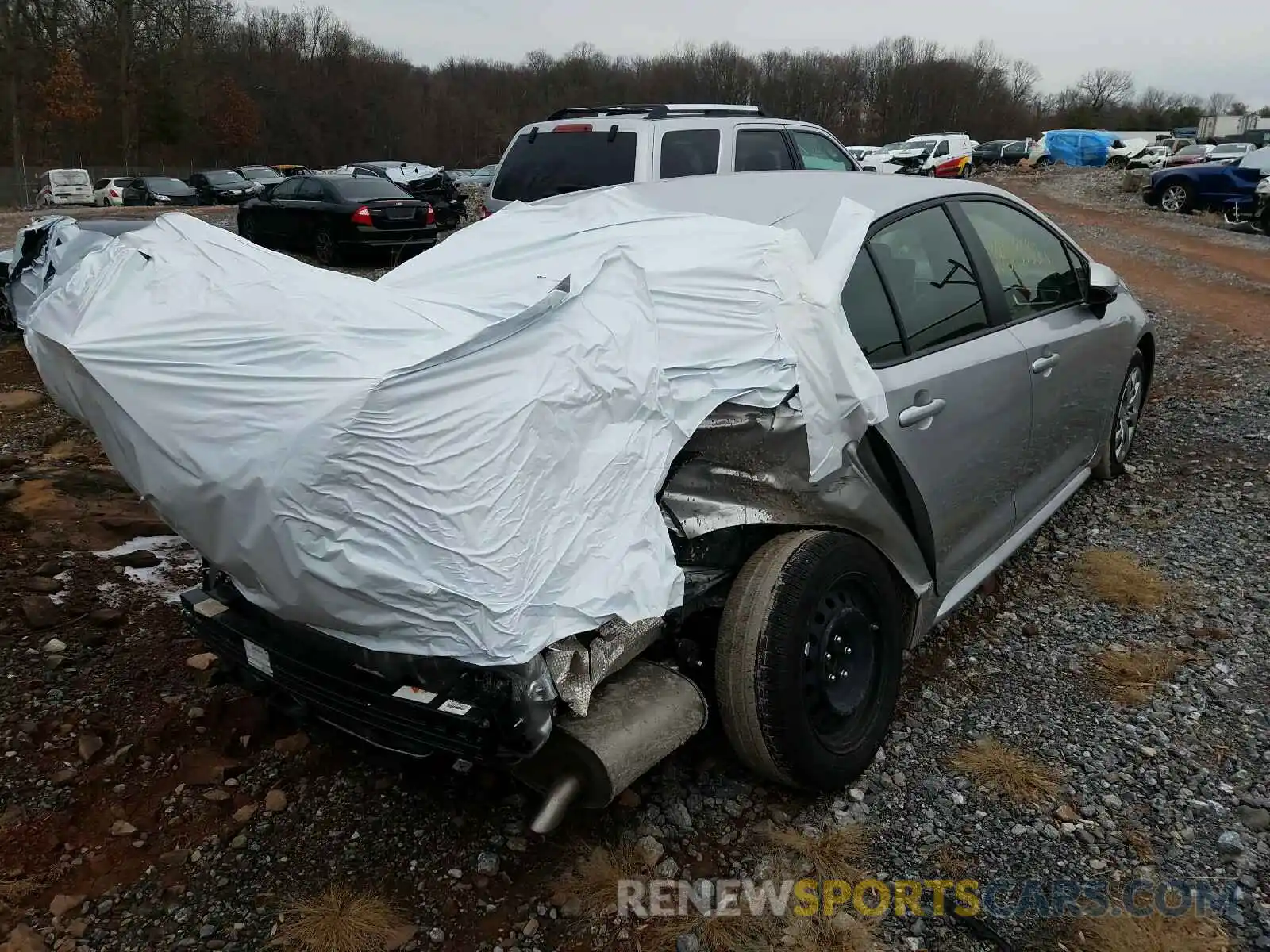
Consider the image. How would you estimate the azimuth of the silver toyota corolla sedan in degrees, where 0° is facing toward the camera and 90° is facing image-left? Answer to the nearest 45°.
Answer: approximately 225°

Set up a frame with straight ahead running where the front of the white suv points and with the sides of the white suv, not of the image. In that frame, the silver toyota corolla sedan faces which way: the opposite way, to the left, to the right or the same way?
the same way

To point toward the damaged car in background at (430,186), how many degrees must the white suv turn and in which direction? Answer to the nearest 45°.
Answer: approximately 45° to its left

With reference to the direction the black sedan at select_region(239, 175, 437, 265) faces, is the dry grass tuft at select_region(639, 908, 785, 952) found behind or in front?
behind

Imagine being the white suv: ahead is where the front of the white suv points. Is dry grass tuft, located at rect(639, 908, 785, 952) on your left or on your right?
on your right

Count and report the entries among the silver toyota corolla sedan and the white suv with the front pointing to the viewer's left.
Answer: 0

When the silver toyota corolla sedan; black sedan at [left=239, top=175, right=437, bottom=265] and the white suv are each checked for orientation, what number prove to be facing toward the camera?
0

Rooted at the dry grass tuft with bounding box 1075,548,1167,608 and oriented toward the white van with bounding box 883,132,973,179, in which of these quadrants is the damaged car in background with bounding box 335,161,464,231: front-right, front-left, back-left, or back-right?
front-left

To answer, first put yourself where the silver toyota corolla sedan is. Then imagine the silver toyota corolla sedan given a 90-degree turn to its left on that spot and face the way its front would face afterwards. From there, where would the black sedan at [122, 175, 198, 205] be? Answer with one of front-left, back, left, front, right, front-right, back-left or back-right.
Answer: front

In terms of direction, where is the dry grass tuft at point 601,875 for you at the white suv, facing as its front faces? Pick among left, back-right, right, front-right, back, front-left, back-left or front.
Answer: back-right

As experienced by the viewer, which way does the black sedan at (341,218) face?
facing away from the viewer and to the left of the viewer

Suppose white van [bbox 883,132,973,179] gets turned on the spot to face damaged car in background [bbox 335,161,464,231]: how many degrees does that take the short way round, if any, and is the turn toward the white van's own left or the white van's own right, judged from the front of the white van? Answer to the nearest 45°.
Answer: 0° — it already faces it

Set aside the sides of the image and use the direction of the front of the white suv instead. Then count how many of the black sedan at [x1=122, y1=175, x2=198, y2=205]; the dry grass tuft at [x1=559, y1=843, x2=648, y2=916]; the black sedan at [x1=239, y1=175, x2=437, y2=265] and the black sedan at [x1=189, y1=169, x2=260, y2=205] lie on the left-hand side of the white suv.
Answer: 3

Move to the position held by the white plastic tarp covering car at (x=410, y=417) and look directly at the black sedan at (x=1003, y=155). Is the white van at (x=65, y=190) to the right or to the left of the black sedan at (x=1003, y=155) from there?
left

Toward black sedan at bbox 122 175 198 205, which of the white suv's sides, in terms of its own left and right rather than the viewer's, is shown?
left
